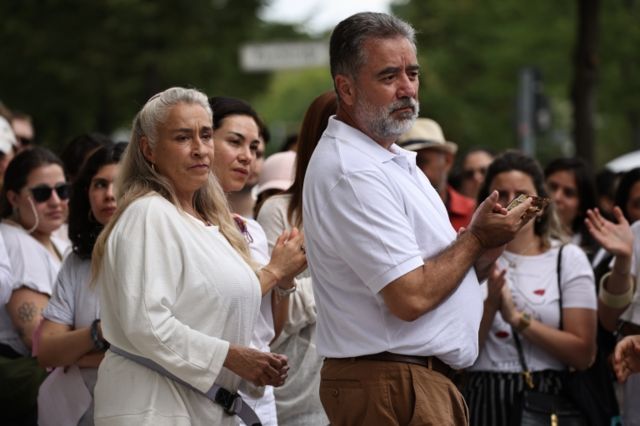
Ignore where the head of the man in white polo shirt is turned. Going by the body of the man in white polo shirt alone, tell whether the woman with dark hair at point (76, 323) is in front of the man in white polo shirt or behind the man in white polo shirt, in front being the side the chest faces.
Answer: behind

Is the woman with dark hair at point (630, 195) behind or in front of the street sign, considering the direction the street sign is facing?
in front

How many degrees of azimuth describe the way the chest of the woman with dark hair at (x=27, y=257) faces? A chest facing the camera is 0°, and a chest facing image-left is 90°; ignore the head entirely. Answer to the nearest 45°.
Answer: approximately 315°

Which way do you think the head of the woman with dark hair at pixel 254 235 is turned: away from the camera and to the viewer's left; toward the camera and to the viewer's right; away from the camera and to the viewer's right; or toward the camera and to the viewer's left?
toward the camera and to the viewer's right

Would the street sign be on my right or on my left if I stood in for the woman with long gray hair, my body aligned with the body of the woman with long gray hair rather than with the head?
on my left

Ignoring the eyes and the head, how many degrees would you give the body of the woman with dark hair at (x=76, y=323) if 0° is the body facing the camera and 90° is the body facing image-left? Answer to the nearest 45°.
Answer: approximately 315°

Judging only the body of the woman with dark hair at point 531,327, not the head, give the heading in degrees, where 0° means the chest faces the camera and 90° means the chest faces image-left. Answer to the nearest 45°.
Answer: approximately 45°

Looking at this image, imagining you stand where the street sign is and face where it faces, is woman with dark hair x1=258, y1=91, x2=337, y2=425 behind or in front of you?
in front

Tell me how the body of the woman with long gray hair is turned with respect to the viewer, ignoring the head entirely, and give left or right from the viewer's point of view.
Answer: facing the viewer and to the right of the viewer

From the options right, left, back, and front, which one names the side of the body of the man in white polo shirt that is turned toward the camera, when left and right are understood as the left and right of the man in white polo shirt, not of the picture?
right

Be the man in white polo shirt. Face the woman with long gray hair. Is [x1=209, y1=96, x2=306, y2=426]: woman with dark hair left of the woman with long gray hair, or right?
right

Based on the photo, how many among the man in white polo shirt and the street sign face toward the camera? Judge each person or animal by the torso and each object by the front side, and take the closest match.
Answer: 1
